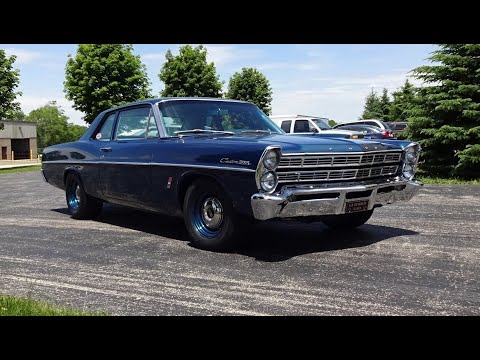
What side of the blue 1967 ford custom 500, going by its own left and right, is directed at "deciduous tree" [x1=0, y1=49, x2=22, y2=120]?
back

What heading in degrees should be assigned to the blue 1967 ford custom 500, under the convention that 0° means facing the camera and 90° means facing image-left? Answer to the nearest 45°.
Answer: approximately 315°

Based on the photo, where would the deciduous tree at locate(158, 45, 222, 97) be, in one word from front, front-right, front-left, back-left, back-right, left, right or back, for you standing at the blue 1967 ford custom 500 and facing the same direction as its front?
back-left

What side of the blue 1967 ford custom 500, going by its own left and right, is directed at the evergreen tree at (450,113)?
left
